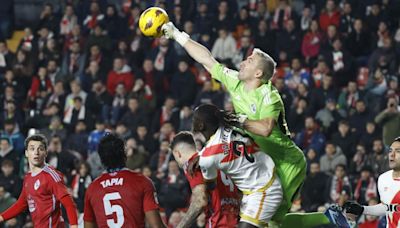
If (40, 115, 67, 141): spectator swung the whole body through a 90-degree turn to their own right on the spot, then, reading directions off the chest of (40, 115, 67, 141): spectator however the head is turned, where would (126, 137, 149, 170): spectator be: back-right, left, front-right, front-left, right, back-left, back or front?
back-left

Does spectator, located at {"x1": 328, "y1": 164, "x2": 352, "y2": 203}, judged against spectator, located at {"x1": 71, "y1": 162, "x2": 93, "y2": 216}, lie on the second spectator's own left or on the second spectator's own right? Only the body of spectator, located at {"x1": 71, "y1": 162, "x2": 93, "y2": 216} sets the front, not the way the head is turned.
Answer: on the second spectator's own left

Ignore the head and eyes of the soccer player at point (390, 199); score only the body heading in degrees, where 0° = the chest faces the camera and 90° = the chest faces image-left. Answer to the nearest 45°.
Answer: approximately 45°

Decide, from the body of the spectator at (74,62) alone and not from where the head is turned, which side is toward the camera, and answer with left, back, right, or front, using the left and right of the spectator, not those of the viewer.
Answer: front

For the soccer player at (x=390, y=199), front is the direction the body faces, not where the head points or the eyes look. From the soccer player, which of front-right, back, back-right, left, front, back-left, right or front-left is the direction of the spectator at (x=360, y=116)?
back-right

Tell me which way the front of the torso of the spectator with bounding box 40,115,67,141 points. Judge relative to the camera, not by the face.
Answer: toward the camera

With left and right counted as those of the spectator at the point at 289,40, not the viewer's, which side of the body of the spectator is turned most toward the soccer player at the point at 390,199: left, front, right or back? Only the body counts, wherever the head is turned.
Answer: front

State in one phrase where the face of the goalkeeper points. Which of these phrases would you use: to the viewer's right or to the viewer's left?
to the viewer's left

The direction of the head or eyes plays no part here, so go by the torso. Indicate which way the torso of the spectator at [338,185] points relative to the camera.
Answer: toward the camera

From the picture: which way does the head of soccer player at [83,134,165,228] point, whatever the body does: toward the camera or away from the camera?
away from the camera

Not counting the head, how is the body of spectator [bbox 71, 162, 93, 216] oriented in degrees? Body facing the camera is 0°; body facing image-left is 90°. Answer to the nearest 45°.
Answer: approximately 0°

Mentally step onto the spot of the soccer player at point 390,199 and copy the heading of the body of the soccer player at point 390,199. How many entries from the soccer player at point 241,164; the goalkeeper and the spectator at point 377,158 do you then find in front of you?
2
